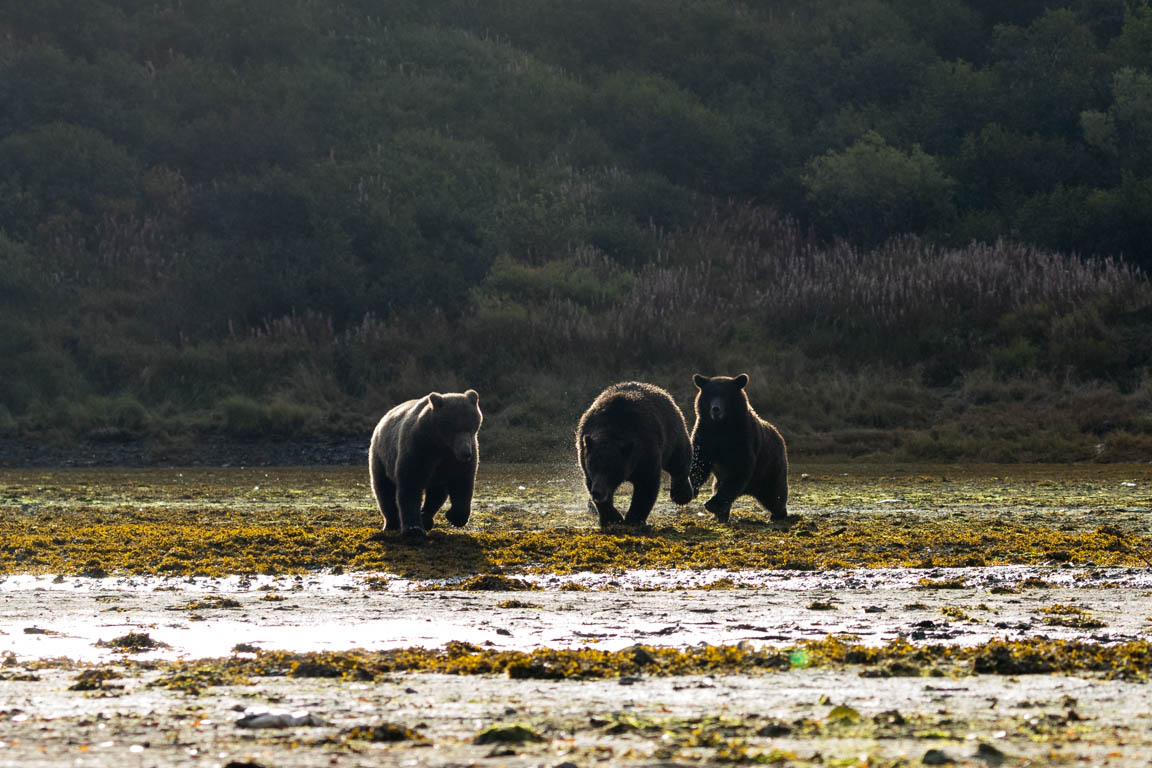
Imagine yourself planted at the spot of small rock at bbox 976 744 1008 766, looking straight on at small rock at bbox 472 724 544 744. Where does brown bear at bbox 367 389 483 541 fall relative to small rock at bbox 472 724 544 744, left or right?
right

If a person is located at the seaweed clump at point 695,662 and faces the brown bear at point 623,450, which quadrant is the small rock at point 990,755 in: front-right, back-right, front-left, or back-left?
back-right

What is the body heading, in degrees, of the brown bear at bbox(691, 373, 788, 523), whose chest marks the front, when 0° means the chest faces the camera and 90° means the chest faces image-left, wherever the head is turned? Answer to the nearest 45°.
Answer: approximately 45°
